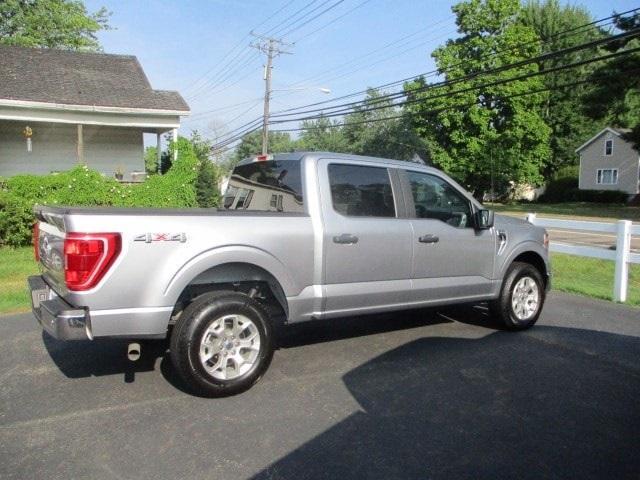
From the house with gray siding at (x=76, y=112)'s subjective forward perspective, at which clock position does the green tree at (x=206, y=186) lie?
The green tree is roughly at 9 o'clock from the house with gray siding.

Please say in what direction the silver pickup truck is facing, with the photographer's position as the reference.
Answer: facing away from the viewer and to the right of the viewer

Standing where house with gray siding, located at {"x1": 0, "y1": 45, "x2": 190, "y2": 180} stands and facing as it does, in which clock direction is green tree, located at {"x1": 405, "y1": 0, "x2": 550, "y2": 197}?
The green tree is roughly at 8 o'clock from the house with gray siding.

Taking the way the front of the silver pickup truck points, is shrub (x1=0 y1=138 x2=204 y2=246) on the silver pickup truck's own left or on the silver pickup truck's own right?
on the silver pickup truck's own left

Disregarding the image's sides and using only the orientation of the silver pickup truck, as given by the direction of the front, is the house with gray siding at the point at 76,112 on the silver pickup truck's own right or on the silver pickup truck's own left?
on the silver pickup truck's own left

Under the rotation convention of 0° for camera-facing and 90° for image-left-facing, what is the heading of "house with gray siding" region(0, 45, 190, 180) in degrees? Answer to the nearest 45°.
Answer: approximately 0°

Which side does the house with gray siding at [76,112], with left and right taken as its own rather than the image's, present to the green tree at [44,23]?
back

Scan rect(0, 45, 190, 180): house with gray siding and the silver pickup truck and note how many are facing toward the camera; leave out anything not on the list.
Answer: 1

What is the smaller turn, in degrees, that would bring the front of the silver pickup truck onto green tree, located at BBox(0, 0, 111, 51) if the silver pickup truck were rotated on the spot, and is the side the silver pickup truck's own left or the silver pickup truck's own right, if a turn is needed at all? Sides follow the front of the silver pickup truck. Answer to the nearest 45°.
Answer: approximately 90° to the silver pickup truck's own left

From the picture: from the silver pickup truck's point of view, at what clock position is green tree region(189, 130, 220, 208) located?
The green tree is roughly at 10 o'clock from the silver pickup truck.
